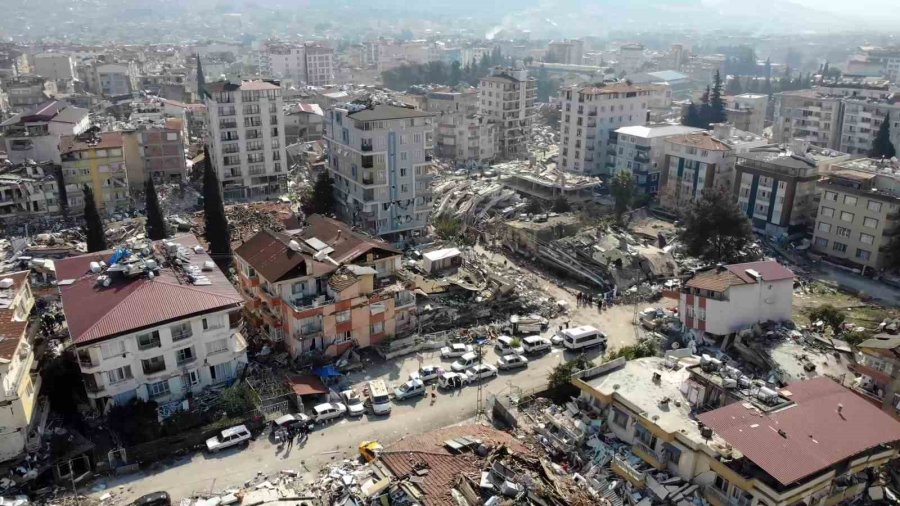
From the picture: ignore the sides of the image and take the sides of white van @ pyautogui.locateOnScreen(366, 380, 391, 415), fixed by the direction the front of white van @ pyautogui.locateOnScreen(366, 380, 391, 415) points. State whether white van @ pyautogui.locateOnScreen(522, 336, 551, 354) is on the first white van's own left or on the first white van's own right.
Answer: on the first white van's own left

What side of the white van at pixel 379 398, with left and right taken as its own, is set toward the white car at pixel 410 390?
left

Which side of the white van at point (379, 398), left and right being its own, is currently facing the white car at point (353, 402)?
right

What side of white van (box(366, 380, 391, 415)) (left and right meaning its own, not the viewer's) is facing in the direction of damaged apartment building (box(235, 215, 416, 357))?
back

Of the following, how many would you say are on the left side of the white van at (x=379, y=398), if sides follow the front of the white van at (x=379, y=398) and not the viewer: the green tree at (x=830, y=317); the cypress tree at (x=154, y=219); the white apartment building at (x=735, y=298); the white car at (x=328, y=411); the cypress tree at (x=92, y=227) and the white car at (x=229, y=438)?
2

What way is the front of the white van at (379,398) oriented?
toward the camera

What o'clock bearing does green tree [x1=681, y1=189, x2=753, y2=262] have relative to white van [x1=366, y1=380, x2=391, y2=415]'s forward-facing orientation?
The green tree is roughly at 8 o'clock from the white van.

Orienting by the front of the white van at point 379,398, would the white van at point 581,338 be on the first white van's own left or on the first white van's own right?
on the first white van's own left

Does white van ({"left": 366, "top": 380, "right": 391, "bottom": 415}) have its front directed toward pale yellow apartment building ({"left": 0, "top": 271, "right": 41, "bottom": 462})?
no

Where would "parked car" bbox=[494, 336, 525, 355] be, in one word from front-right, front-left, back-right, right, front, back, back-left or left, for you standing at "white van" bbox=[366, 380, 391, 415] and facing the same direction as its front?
back-left

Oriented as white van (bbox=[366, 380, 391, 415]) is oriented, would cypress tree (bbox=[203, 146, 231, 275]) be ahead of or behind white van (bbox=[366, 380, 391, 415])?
behind

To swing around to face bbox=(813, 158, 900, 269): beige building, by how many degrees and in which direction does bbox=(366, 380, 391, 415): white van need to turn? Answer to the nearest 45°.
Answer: approximately 135° to its left

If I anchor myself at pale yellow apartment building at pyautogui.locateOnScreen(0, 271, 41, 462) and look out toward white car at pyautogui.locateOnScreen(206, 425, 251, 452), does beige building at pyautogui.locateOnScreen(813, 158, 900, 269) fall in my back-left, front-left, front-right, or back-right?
front-left

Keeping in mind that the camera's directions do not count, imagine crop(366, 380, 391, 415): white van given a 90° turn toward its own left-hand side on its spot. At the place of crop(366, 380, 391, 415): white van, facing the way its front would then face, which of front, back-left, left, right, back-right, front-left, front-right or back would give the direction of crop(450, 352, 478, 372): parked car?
front-left

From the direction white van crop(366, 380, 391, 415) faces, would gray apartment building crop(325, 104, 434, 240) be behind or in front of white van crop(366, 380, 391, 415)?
behind

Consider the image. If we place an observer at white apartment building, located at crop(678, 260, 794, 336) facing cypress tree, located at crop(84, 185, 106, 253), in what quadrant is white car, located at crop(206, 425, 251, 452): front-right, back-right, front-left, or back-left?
front-left

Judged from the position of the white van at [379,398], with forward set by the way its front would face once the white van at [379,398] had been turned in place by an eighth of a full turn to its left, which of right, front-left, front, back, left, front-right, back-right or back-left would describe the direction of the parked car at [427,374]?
left

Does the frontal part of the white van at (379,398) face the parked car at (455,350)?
no

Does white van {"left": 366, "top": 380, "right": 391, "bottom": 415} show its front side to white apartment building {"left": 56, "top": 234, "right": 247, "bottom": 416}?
no

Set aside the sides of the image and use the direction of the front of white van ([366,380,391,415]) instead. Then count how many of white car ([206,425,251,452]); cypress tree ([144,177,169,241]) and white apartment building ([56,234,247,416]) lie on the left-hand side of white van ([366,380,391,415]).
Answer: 0
